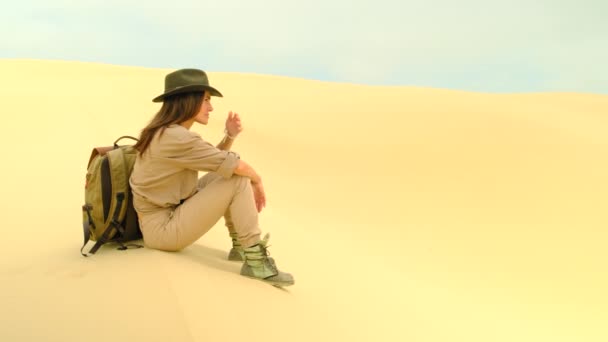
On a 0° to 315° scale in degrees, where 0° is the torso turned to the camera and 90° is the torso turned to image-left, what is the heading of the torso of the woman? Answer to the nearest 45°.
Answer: approximately 270°
